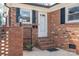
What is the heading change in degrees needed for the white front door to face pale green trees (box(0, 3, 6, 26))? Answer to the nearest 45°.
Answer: approximately 90° to its right

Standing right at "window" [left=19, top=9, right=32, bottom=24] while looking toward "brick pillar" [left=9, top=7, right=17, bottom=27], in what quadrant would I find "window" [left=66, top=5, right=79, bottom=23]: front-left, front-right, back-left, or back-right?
back-left

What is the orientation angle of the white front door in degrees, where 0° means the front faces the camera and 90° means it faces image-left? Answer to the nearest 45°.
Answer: approximately 0°
